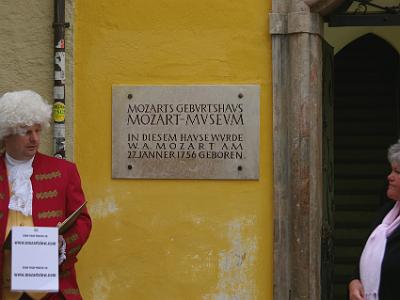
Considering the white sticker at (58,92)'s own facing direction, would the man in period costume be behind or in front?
in front

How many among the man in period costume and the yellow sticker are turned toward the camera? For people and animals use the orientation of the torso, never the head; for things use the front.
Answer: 2

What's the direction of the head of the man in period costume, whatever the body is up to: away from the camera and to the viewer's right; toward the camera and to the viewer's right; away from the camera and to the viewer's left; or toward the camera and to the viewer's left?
toward the camera and to the viewer's right

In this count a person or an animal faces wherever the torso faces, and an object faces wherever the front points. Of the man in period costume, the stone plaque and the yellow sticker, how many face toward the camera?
3

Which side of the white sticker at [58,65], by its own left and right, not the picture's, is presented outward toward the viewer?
front

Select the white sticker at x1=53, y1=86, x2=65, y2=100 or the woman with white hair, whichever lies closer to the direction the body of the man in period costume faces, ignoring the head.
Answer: the woman with white hair

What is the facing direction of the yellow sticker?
toward the camera

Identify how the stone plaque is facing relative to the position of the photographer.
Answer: facing the viewer
